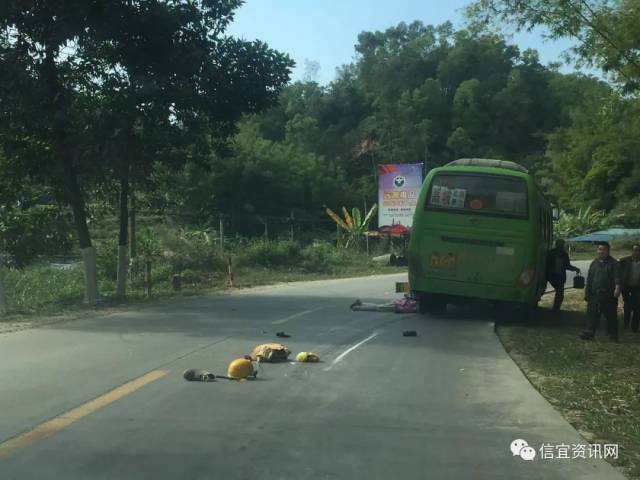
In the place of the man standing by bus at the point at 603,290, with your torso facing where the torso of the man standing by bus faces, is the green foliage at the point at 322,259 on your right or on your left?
on your right

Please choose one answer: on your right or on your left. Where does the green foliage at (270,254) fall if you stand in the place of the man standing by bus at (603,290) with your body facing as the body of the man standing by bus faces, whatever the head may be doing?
on your right

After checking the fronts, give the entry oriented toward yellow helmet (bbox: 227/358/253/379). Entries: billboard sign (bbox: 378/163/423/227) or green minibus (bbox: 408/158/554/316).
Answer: the billboard sign

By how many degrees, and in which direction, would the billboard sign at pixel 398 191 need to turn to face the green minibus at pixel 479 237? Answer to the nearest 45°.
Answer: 0° — it already faces it

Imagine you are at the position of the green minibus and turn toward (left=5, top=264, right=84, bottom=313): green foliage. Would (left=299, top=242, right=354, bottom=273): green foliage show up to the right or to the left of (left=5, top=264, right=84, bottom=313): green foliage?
right

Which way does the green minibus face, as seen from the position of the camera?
facing away from the viewer

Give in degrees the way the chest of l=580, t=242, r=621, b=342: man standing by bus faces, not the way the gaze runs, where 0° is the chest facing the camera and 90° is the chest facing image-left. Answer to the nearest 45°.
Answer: approximately 45°

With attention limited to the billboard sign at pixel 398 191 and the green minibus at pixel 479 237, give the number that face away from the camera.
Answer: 1
